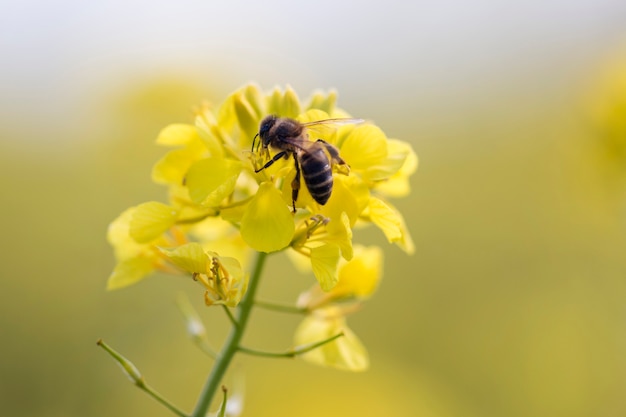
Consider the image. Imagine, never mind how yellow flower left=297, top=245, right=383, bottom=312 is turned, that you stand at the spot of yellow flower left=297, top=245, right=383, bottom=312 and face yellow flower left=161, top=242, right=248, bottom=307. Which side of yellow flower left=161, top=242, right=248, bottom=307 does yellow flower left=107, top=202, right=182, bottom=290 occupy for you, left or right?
right

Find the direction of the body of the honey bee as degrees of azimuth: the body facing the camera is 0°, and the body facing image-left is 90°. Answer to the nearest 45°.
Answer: approximately 90°
